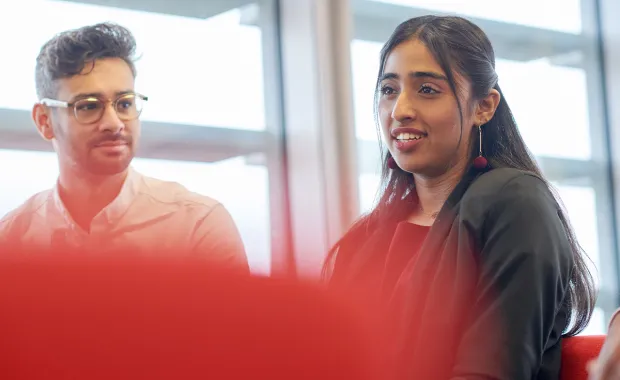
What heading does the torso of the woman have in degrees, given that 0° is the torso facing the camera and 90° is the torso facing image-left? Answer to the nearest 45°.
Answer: approximately 45°

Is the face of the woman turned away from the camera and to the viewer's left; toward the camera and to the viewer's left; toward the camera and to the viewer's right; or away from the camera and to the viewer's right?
toward the camera and to the viewer's left

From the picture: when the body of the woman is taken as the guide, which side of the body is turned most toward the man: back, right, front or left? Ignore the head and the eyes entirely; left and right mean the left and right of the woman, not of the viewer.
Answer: right
